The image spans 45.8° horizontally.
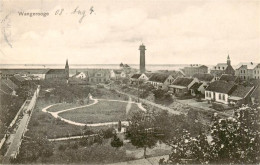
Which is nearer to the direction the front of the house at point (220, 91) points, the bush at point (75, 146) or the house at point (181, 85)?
the bush

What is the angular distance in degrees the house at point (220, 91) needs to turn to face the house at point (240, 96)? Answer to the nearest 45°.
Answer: approximately 90° to its left

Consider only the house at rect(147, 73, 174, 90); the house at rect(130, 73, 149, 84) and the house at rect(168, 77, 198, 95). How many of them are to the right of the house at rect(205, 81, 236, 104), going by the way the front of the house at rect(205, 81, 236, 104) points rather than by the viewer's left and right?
3

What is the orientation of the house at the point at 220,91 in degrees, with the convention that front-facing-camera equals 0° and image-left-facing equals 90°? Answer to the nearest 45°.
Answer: approximately 45°

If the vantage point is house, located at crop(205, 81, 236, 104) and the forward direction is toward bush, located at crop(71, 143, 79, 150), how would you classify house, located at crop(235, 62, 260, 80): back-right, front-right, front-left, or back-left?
back-right

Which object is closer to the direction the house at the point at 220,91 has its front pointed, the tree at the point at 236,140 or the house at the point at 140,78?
the tree

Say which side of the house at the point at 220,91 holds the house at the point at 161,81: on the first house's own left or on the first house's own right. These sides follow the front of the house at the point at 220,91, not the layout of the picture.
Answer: on the first house's own right

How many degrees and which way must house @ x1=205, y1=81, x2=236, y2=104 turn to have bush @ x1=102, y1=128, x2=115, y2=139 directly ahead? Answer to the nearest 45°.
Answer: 0° — it already faces it

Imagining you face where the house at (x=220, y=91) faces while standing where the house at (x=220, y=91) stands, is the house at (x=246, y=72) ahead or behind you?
behind

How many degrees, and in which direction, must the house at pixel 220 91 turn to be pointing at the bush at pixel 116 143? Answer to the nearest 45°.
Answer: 0° — it already faces it

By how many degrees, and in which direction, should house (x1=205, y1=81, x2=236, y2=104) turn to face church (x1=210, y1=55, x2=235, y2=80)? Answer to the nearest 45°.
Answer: approximately 135° to its right

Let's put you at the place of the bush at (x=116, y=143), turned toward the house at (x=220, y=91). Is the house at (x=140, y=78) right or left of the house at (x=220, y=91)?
left

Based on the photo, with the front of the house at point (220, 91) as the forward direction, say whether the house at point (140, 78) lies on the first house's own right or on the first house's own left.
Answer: on the first house's own right

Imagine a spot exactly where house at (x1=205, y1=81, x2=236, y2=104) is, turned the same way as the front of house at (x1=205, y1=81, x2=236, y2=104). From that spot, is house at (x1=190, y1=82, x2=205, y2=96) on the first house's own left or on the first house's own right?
on the first house's own right
